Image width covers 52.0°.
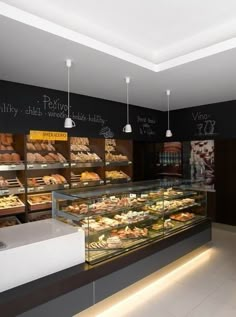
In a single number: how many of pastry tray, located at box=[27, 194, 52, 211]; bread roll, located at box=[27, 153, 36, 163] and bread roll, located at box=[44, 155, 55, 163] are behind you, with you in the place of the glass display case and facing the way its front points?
3

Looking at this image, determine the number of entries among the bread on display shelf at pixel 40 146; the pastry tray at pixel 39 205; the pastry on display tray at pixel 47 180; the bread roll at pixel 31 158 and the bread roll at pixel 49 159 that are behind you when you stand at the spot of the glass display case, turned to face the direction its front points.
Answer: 5

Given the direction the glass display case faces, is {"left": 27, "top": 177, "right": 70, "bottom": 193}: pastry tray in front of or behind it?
behind

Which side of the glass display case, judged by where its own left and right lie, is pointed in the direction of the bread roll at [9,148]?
back

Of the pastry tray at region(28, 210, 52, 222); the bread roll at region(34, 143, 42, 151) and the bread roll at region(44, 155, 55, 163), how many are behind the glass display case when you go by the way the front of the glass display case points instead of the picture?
3

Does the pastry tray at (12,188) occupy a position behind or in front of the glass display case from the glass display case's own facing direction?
behind

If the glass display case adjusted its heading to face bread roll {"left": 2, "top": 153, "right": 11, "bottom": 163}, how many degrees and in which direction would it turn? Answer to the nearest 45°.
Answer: approximately 135° to its right

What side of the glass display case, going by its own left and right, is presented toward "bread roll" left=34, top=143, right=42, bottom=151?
back

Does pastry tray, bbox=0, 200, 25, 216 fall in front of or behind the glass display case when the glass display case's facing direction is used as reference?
behind

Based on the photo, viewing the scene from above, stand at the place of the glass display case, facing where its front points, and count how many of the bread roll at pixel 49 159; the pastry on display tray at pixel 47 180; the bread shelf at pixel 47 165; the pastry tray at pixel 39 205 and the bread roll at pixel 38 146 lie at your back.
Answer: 5

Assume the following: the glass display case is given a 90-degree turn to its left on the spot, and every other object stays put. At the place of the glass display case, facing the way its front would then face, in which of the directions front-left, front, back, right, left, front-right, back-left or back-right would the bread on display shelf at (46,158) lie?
left

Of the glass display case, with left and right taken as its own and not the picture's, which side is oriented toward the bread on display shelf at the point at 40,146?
back

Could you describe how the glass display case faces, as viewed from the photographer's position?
facing the viewer and to the right of the viewer

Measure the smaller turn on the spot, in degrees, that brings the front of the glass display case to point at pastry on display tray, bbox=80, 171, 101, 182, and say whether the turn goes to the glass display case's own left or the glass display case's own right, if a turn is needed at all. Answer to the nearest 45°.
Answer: approximately 135° to the glass display case's own left

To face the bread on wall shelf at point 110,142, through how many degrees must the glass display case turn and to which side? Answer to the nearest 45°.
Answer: approximately 135° to its left

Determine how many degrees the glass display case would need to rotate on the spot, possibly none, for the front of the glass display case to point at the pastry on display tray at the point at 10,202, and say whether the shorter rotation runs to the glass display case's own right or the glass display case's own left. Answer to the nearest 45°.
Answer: approximately 135° to the glass display case's own right
